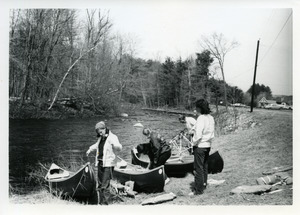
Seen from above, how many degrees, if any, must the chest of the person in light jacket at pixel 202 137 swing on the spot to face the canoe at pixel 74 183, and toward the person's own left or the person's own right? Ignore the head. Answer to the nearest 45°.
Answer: approximately 45° to the person's own left

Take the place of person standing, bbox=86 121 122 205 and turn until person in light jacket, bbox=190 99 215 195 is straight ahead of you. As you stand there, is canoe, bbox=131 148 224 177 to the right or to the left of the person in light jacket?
left
